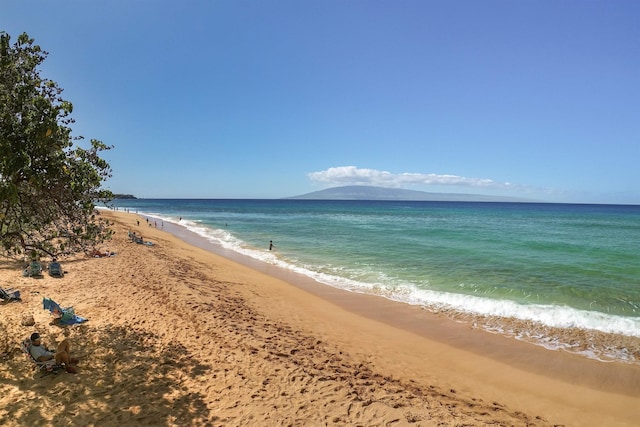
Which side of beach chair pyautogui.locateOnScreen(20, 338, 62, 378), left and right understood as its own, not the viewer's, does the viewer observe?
right

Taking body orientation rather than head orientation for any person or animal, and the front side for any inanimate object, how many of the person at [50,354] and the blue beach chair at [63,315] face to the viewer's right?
2

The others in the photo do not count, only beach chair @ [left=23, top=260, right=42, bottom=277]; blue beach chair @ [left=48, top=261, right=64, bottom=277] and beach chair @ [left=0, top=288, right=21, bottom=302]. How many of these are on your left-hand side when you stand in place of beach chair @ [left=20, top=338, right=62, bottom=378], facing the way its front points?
3

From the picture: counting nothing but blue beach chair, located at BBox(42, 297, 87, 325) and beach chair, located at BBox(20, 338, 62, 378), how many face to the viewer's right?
2

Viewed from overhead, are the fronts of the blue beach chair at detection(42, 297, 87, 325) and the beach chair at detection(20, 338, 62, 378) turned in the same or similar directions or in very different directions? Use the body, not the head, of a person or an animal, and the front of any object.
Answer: same or similar directions

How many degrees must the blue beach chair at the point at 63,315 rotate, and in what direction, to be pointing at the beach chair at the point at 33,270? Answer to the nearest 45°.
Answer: approximately 90° to its left

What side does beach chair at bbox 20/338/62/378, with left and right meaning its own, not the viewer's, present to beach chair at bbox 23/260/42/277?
left

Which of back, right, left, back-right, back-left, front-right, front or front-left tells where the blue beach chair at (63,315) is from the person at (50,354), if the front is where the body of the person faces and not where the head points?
left

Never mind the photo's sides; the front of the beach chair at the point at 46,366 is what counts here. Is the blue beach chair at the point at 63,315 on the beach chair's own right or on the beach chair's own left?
on the beach chair's own left

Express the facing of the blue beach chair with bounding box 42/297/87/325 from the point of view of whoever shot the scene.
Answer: facing to the right of the viewer

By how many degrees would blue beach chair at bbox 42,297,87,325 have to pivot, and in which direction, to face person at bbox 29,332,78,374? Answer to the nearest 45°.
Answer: approximately 90° to its right

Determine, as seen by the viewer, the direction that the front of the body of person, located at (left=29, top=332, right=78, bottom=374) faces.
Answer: to the viewer's right
